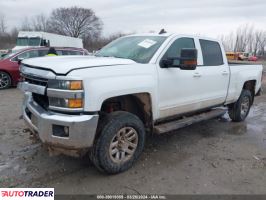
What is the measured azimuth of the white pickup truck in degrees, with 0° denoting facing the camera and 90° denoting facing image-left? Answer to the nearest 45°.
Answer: approximately 45°

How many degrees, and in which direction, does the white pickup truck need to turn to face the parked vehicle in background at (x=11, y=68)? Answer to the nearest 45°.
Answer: approximately 90° to its right
